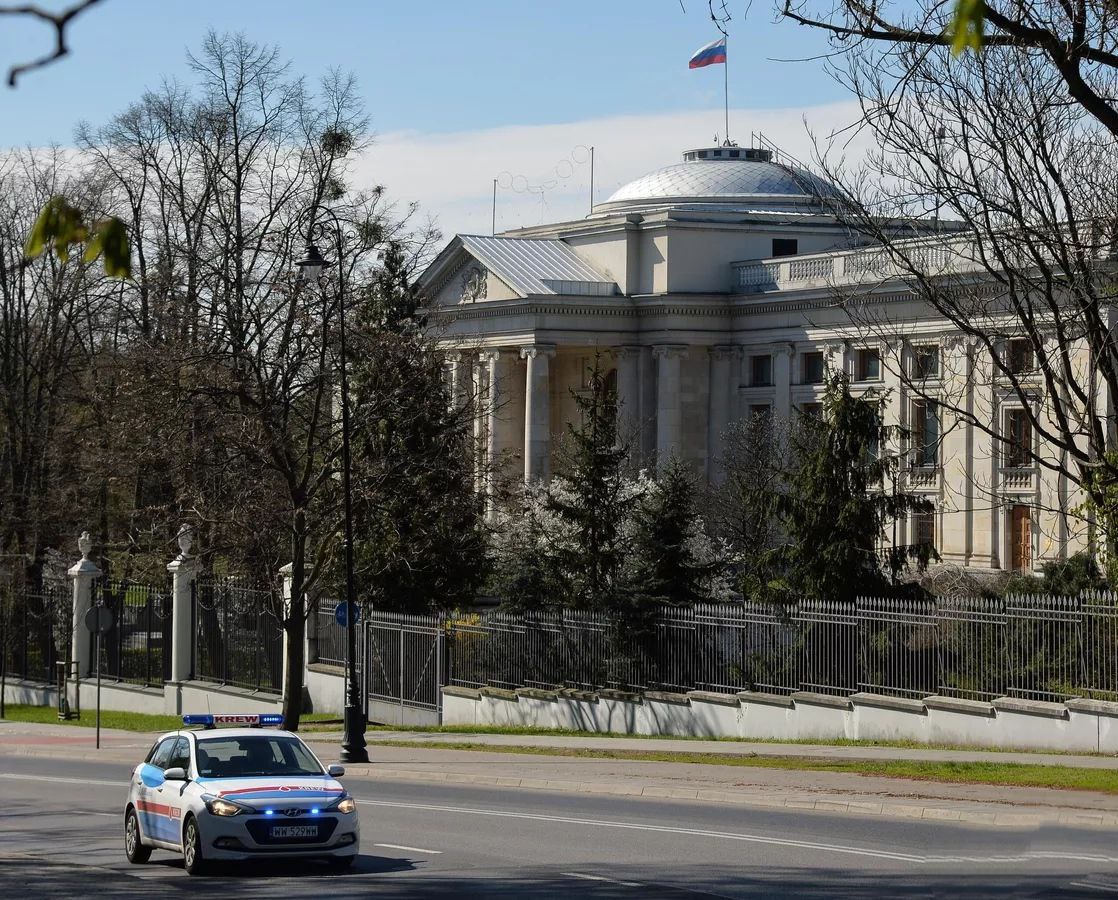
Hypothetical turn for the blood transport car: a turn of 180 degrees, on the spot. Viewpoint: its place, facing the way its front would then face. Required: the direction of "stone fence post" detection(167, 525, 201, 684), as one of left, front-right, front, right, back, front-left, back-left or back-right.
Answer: front-right

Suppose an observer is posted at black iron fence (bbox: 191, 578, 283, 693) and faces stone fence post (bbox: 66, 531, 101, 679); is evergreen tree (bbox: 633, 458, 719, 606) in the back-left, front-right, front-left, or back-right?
back-right

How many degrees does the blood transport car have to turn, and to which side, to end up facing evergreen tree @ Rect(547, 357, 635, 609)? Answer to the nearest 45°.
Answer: approximately 135° to its left

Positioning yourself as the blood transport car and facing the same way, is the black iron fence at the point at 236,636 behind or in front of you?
behind

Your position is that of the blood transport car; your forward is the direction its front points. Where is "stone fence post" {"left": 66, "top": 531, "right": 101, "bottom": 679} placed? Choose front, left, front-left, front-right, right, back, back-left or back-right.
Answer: back-left

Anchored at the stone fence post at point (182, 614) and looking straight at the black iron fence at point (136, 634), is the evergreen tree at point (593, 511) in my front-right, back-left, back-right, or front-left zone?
back-right

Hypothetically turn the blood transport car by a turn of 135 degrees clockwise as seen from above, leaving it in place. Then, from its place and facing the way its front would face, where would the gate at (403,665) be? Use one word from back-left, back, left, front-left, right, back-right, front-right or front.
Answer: right

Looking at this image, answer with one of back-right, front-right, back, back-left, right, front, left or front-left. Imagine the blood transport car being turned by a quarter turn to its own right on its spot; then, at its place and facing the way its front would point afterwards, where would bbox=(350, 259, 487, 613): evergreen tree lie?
back-right

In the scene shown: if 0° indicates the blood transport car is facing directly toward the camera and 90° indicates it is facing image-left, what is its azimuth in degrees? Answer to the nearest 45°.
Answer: approximately 315°

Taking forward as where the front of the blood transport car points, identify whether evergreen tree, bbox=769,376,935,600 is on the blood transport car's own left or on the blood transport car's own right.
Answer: on the blood transport car's own left
